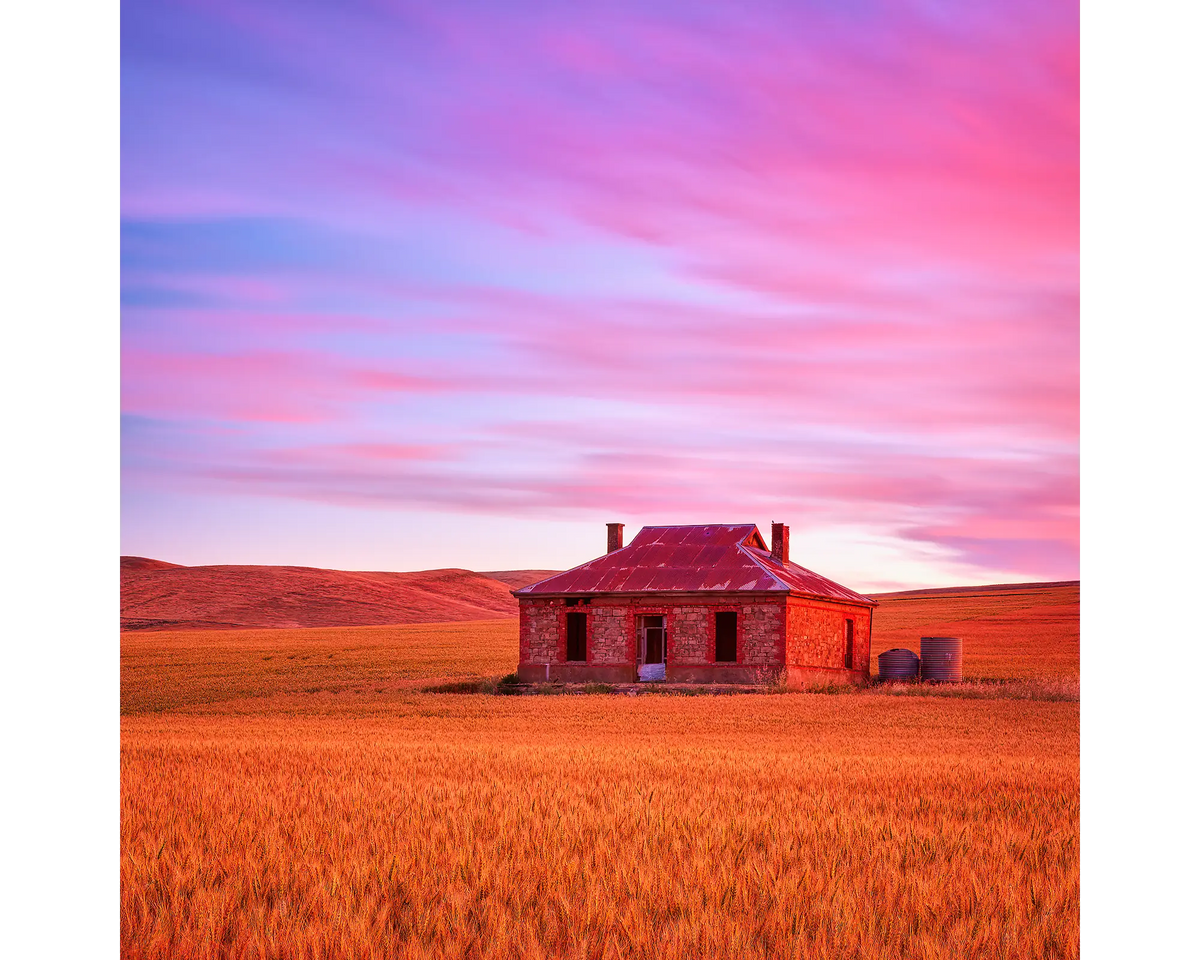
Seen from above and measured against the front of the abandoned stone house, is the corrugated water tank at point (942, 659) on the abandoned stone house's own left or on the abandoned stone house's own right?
on the abandoned stone house's own left

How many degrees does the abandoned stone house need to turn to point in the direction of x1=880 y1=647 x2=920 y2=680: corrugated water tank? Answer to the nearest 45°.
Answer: approximately 135° to its left

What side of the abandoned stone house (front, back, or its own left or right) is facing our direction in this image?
front
